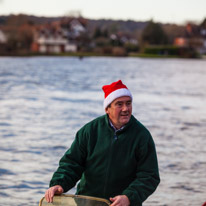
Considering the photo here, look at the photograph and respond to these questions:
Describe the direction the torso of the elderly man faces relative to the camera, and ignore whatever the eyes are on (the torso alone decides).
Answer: toward the camera

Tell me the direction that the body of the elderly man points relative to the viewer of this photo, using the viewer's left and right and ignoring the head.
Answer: facing the viewer
